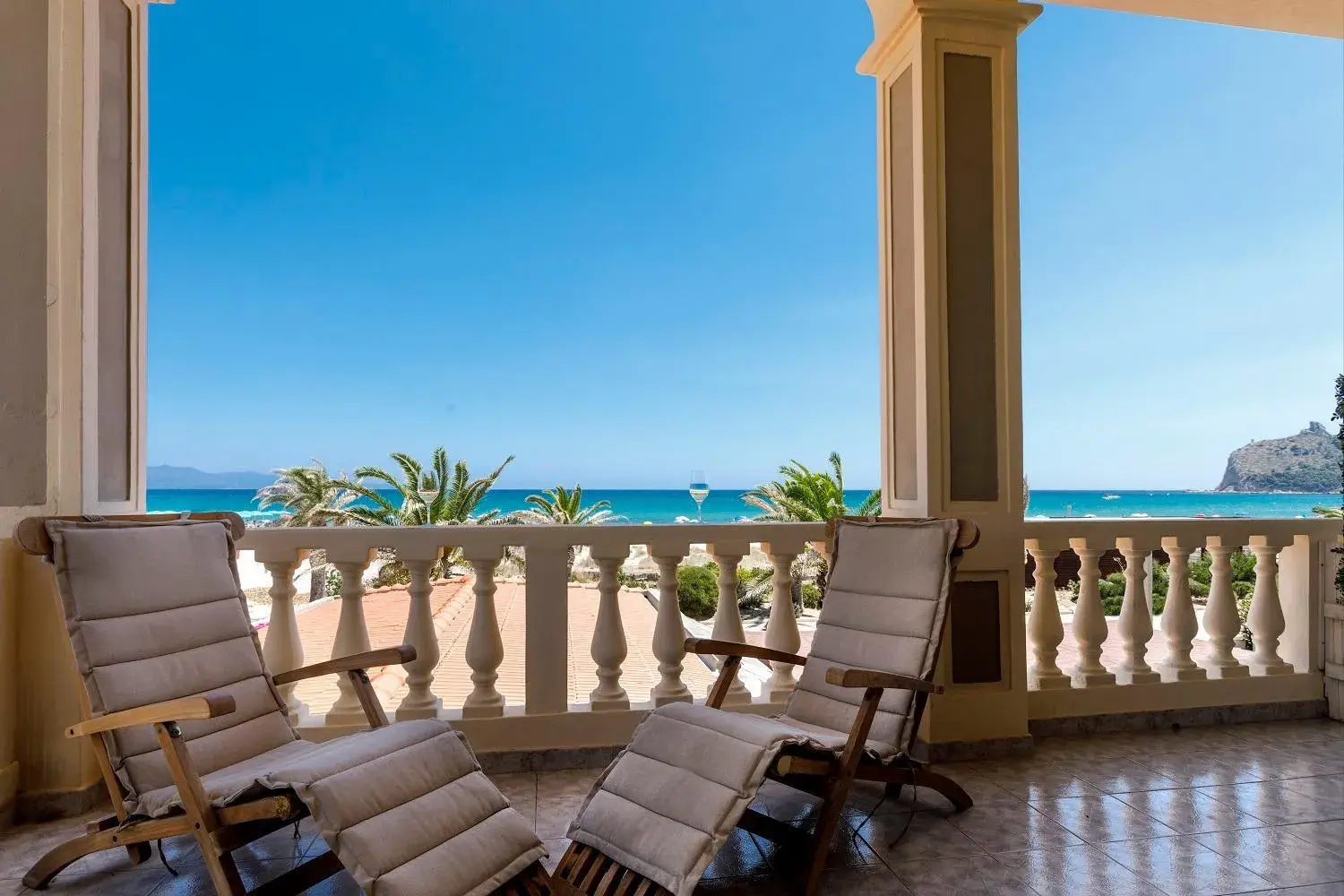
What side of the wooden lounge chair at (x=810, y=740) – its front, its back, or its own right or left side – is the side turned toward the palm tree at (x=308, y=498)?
right

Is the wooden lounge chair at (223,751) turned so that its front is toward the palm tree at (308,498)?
no

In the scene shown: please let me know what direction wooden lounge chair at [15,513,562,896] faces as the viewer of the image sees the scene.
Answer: facing the viewer and to the right of the viewer

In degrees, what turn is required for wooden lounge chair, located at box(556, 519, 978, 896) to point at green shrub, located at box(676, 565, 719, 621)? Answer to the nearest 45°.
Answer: approximately 135° to its right

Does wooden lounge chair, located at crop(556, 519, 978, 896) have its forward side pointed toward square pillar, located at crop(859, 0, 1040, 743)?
no

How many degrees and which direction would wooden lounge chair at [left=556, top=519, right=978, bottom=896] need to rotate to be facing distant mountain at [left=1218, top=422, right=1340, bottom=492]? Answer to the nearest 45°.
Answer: approximately 180°

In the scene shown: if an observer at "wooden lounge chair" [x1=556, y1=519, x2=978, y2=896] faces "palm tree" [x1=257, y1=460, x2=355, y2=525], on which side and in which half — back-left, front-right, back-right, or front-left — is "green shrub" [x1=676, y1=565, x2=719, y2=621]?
front-right

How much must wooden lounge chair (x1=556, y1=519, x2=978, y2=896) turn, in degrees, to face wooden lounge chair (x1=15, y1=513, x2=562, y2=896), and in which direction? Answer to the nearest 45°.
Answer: approximately 45° to its right

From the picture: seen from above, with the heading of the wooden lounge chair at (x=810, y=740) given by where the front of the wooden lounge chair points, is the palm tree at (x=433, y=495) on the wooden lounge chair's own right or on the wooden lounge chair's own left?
on the wooden lounge chair's own right

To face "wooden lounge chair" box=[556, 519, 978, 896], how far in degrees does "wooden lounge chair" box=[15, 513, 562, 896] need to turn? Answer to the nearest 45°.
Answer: approximately 45° to its left

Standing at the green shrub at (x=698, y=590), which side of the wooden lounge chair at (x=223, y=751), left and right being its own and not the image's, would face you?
left

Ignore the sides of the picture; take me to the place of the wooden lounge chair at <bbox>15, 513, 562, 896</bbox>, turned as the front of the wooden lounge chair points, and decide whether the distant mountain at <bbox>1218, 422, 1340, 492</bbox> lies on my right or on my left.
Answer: on my left

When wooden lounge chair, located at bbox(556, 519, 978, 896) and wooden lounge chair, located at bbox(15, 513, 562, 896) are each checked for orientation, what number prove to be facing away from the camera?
0

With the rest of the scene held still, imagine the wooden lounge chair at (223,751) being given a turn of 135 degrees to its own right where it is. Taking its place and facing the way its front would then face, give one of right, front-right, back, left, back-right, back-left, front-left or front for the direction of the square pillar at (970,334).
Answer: back

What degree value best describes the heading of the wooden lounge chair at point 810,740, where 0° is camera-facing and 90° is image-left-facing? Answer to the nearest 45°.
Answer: approximately 45°
